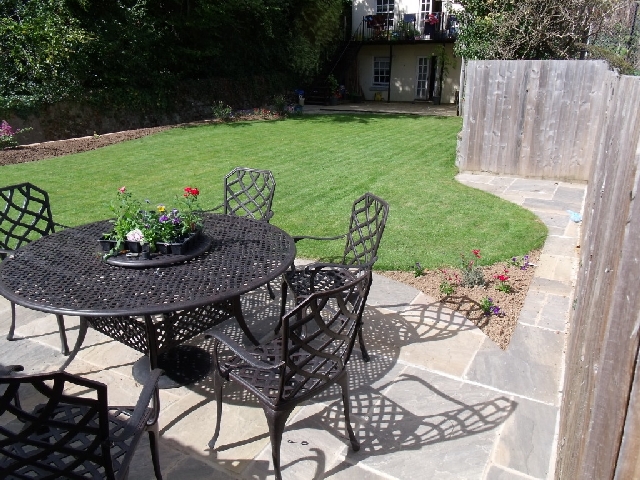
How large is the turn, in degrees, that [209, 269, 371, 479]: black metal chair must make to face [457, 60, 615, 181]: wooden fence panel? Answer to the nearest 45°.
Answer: approximately 90° to its right

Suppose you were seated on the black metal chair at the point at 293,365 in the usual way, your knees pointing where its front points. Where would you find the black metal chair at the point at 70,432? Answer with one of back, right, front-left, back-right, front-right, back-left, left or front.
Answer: left

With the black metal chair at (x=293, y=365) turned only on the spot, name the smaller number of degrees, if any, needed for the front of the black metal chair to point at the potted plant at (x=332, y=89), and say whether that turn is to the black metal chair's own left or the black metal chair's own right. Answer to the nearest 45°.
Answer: approximately 45° to the black metal chair's own right

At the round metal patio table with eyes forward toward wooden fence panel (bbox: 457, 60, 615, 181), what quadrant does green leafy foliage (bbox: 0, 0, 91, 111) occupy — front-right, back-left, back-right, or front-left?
front-left

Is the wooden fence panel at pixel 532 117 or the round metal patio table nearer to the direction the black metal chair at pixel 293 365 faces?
the round metal patio table

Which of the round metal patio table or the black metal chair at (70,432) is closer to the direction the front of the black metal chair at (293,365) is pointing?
the round metal patio table

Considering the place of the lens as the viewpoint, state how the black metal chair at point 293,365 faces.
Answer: facing away from the viewer and to the left of the viewer

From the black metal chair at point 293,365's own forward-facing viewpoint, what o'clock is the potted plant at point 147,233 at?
The potted plant is roughly at 12 o'clock from the black metal chair.

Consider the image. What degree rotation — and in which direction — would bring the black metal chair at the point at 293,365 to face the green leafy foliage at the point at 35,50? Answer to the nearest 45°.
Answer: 0° — it already faces it

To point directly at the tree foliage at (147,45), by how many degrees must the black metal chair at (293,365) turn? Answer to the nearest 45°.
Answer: approximately 45° to its right
